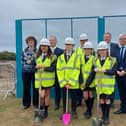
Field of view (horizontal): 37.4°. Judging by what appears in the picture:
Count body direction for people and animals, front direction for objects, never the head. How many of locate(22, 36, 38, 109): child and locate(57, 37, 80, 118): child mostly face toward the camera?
2

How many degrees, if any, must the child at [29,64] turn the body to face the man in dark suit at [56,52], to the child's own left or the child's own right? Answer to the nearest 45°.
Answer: approximately 90° to the child's own left

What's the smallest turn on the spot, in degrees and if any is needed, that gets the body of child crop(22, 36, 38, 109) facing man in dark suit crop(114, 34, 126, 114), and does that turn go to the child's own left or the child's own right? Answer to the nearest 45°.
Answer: approximately 90° to the child's own left

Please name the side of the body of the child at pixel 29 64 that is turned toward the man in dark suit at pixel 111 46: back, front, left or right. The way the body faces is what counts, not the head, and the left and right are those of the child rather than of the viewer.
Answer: left

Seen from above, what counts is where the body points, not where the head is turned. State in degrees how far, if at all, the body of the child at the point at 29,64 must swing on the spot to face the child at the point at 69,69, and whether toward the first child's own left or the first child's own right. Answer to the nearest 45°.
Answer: approximately 45° to the first child's own left

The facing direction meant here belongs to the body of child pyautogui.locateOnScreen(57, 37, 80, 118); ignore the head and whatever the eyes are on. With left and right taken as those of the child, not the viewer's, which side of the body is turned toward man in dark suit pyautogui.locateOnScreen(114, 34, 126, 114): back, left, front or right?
left

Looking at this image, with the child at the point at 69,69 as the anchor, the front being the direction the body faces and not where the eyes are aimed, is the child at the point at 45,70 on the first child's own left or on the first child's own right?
on the first child's own right
